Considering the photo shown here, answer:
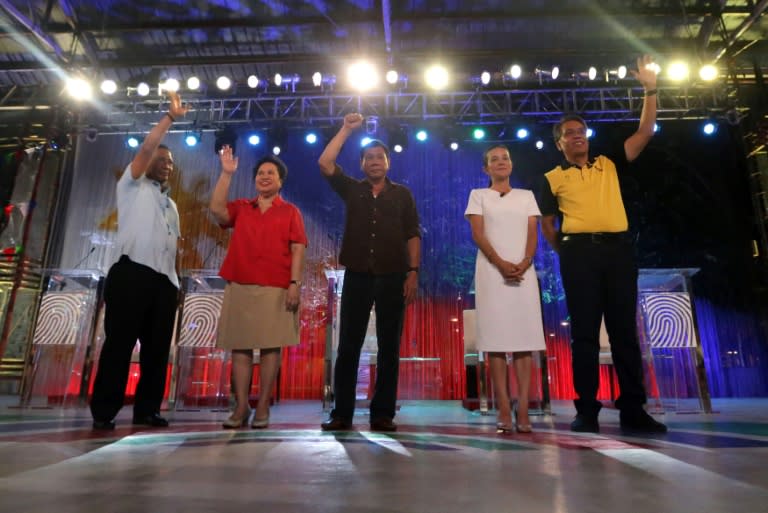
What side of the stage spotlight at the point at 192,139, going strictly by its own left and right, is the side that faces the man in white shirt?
front

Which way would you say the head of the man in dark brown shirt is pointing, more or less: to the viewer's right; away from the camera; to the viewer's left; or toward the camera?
toward the camera

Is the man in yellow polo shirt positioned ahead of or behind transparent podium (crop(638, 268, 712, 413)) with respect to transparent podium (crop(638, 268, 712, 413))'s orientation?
ahead

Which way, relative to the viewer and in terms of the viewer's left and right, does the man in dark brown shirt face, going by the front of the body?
facing the viewer

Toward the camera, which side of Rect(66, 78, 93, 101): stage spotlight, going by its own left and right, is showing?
front

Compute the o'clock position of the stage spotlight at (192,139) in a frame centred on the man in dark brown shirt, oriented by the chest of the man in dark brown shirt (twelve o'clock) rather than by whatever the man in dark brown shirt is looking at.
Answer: The stage spotlight is roughly at 5 o'clock from the man in dark brown shirt.

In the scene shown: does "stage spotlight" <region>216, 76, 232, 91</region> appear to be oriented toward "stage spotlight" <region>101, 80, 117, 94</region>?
no

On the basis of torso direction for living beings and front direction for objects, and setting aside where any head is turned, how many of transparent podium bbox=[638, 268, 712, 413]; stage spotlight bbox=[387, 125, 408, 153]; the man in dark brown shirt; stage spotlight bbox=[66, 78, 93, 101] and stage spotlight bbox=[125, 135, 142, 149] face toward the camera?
5

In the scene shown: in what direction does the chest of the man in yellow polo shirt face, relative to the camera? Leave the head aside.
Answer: toward the camera

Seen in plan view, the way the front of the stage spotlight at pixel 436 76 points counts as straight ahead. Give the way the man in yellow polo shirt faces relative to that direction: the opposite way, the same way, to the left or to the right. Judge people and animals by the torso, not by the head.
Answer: the same way

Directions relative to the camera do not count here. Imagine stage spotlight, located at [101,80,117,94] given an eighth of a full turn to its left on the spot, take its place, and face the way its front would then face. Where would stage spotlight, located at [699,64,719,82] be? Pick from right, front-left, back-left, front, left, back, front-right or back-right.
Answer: front

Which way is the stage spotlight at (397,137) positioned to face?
toward the camera

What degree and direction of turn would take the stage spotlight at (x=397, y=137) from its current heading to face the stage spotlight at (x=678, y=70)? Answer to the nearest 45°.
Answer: approximately 90° to its left

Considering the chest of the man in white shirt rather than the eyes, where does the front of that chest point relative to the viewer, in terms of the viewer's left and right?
facing the viewer and to the right of the viewer
